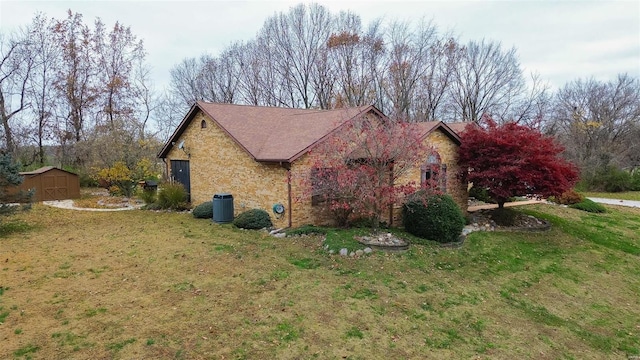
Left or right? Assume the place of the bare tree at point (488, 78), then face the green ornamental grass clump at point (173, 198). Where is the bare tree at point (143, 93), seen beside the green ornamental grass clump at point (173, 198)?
right

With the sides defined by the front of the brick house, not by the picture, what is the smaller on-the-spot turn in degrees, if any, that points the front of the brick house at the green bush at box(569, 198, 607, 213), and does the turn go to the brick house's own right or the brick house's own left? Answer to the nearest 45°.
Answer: approximately 45° to the brick house's own left

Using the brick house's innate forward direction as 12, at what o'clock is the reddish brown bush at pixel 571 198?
The reddish brown bush is roughly at 10 o'clock from the brick house.

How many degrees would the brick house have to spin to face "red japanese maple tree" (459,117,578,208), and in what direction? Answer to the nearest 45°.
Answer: approximately 45° to its left

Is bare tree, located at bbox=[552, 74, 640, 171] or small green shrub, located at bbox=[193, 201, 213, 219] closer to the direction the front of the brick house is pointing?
the bare tree

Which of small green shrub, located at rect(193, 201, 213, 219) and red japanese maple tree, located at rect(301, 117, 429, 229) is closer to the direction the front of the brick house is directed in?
the red japanese maple tree

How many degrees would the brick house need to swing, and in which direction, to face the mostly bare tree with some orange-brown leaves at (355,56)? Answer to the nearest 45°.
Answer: approximately 135° to its left

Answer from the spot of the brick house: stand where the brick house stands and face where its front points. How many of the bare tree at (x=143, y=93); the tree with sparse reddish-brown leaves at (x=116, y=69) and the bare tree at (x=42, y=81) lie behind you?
3

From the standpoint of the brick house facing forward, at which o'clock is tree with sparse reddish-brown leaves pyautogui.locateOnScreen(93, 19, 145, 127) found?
The tree with sparse reddish-brown leaves is roughly at 6 o'clock from the brick house.

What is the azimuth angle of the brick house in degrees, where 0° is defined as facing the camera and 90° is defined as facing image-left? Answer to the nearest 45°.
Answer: approximately 315°

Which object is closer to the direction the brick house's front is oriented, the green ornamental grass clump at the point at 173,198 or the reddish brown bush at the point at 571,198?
the reddish brown bush

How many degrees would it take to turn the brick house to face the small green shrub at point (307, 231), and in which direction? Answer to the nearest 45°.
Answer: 0° — it already faces it
